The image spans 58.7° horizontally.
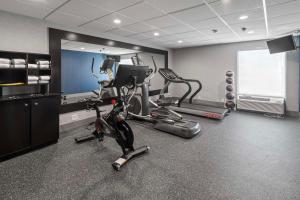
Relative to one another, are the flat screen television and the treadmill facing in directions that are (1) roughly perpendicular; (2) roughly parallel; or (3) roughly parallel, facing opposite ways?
roughly perpendicular

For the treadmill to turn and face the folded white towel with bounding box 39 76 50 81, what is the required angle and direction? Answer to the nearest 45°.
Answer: approximately 90° to its left

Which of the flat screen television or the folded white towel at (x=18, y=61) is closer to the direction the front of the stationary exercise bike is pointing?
the flat screen television

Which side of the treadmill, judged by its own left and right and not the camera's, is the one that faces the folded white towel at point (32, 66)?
left

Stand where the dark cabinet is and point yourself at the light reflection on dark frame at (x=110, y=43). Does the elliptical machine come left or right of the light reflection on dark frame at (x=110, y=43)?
right

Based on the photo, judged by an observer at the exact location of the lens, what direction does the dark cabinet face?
facing the viewer and to the right of the viewer

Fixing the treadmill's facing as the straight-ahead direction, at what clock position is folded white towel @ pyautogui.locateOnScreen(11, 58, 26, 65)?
The folded white towel is roughly at 9 o'clock from the treadmill.

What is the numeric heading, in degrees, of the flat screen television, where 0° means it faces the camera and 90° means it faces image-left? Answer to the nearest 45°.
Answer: approximately 45°

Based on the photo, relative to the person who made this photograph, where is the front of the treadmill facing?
facing away from the viewer and to the left of the viewer
